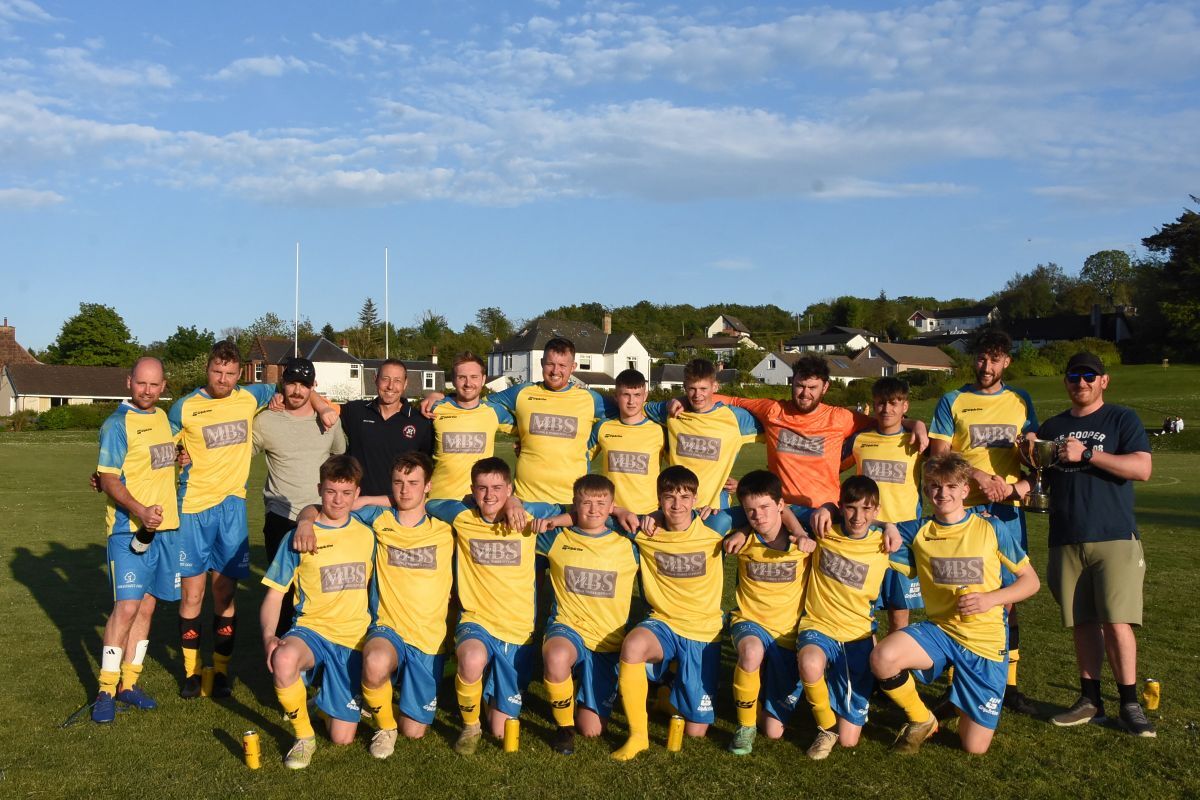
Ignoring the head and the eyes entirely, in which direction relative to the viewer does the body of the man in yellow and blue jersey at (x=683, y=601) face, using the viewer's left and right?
facing the viewer

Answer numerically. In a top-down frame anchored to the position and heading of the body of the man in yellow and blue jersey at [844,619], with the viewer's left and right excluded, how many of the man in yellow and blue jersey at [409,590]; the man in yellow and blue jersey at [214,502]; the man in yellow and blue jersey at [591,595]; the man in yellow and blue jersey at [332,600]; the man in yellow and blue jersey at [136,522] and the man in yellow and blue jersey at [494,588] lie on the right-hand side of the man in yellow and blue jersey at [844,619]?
6

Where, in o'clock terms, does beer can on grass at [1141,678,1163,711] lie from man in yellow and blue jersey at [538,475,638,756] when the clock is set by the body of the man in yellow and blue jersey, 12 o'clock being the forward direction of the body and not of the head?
The beer can on grass is roughly at 9 o'clock from the man in yellow and blue jersey.

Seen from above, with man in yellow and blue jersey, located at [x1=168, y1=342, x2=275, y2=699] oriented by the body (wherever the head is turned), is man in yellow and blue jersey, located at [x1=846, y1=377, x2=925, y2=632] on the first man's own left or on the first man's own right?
on the first man's own left

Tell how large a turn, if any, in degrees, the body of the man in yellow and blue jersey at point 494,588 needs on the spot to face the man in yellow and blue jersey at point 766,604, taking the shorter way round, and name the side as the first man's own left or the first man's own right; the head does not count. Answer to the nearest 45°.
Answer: approximately 90° to the first man's own left

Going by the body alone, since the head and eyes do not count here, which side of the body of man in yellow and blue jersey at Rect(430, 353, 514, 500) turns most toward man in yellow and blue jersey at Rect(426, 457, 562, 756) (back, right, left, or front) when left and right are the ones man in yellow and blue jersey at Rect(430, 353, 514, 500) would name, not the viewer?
front

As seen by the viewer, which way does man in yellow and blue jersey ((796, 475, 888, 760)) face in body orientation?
toward the camera

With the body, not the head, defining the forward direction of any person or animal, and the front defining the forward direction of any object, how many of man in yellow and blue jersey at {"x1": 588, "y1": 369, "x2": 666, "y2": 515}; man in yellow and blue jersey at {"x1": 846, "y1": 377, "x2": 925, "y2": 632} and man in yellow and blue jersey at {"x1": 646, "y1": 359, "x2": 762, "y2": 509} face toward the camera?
3

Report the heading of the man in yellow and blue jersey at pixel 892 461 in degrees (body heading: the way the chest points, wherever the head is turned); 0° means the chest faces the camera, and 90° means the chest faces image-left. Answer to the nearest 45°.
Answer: approximately 0°

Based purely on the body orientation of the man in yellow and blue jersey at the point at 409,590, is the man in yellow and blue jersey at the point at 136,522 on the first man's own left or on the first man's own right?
on the first man's own right

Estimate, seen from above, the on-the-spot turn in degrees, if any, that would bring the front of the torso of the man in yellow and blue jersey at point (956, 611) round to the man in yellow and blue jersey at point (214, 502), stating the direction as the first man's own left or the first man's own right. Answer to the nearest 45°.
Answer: approximately 90° to the first man's own right

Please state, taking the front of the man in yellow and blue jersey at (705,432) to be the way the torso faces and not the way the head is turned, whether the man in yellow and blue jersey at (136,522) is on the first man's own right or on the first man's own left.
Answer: on the first man's own right
